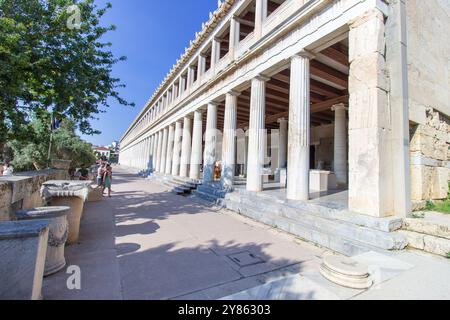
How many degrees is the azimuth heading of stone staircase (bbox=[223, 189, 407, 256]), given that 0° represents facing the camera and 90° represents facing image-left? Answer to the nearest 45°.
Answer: approximately 45°

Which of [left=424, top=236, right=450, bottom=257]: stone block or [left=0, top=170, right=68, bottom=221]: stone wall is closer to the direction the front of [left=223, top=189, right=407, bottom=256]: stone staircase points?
the stone wall

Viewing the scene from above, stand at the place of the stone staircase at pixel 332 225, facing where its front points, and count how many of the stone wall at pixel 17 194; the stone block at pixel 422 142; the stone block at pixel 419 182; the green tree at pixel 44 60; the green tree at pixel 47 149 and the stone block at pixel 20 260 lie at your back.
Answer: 2

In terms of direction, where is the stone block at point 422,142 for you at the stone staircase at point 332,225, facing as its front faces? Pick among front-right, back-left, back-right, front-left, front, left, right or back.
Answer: back

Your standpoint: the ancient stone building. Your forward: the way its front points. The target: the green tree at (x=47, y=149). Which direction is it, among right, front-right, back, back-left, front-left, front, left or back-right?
front-right

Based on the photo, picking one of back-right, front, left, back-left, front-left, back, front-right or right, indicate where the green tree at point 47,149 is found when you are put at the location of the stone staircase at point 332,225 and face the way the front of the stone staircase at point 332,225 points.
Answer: front-right

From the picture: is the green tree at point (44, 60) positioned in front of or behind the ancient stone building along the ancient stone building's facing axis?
in front

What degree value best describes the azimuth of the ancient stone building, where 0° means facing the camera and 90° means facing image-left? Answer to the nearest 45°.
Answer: approximately 45°

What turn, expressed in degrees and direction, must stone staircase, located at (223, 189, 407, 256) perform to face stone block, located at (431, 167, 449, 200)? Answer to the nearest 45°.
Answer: approximately 180°

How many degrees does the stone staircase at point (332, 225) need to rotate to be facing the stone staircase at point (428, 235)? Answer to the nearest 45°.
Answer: approximately 135° to its left

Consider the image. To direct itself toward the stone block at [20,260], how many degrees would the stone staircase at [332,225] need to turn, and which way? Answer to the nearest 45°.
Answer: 0° — it already faces it
